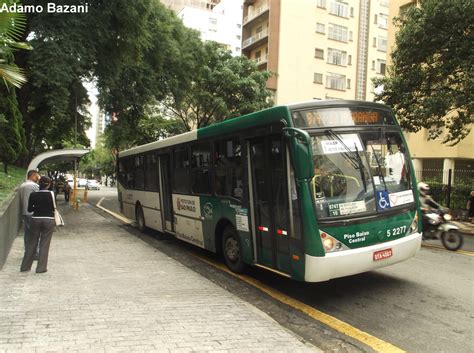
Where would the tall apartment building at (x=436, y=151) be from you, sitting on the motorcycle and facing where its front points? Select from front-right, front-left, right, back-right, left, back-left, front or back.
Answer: back-left

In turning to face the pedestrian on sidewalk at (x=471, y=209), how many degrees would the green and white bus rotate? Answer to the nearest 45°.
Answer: approximately 90° to its left

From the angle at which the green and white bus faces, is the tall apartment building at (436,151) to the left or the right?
on its left

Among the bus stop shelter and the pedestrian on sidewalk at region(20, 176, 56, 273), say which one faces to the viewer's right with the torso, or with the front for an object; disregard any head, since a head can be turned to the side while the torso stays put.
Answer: the bus stop shelter

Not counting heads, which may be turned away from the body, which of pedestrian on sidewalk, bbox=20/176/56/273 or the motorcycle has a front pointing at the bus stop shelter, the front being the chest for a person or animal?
the pedestrian on sidewalk

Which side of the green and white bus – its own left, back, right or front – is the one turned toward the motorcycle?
left

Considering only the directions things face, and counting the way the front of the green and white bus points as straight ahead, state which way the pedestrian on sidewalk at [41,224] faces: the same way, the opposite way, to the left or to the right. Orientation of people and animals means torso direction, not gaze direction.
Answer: the opposite way

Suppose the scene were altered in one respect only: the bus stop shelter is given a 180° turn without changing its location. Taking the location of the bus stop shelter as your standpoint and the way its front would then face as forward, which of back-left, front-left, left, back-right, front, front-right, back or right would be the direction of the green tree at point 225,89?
back-right

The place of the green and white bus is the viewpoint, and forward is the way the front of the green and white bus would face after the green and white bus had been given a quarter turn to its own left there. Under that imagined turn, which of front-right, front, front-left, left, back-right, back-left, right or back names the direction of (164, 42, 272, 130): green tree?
front-left

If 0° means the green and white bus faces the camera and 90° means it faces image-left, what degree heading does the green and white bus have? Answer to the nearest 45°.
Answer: approximately 315°

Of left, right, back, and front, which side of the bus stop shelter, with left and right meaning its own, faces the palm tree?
right

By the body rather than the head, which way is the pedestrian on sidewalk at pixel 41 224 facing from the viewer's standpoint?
away from the camera

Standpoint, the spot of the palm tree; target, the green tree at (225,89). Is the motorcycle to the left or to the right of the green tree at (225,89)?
right

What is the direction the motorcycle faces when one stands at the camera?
facing the viewer and to the right of the viewer
